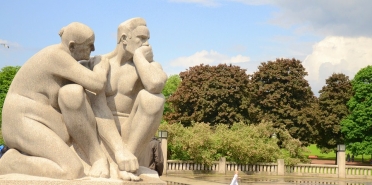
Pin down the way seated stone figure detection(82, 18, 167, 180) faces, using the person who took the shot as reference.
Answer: facing the viewer and to the right of the viewer

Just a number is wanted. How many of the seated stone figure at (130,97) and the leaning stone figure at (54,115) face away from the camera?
0

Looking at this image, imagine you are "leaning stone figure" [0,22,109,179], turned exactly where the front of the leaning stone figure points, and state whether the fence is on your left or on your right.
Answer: on your left

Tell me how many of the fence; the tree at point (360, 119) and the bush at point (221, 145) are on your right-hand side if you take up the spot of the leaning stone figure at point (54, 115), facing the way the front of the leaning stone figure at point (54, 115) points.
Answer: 0

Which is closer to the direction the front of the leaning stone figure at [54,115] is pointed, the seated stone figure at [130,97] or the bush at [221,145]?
the seated stone figure

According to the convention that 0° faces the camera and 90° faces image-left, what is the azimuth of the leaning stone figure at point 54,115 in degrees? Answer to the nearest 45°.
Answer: approximately 270°

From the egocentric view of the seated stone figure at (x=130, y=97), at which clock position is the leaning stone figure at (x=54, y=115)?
the leaning stone figure at (x=54, y=115) is roughly at 4 o'clock from the seated stone figure at (x=130, y=97).

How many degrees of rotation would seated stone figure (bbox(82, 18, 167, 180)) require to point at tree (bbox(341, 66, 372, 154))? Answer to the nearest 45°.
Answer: approximately 90° to its left

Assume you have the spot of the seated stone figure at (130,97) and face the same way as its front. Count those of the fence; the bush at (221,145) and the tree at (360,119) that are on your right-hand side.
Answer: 0

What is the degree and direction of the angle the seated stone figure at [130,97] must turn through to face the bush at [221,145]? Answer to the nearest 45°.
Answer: approximately 135° to its left

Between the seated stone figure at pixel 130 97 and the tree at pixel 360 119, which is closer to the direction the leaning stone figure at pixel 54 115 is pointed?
the seated stone figure

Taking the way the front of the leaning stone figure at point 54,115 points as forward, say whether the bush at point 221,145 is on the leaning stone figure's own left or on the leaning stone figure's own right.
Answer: on the leaning stone figure's own left
